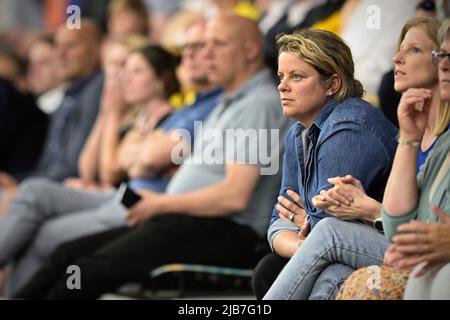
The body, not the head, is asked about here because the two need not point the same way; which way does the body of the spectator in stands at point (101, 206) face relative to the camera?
to the viewer's left

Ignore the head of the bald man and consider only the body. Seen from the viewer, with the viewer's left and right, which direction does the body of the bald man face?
facing to the left of the viewer

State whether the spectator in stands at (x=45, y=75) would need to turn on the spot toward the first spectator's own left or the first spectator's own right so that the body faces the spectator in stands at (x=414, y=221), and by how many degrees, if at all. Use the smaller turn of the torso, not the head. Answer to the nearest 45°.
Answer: approximately 45° to the first spectator's own left

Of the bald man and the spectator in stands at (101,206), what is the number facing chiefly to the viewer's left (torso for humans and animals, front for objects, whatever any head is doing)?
2

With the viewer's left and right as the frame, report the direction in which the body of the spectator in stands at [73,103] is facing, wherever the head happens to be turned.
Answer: facing the viewer and to the left of the viewer
